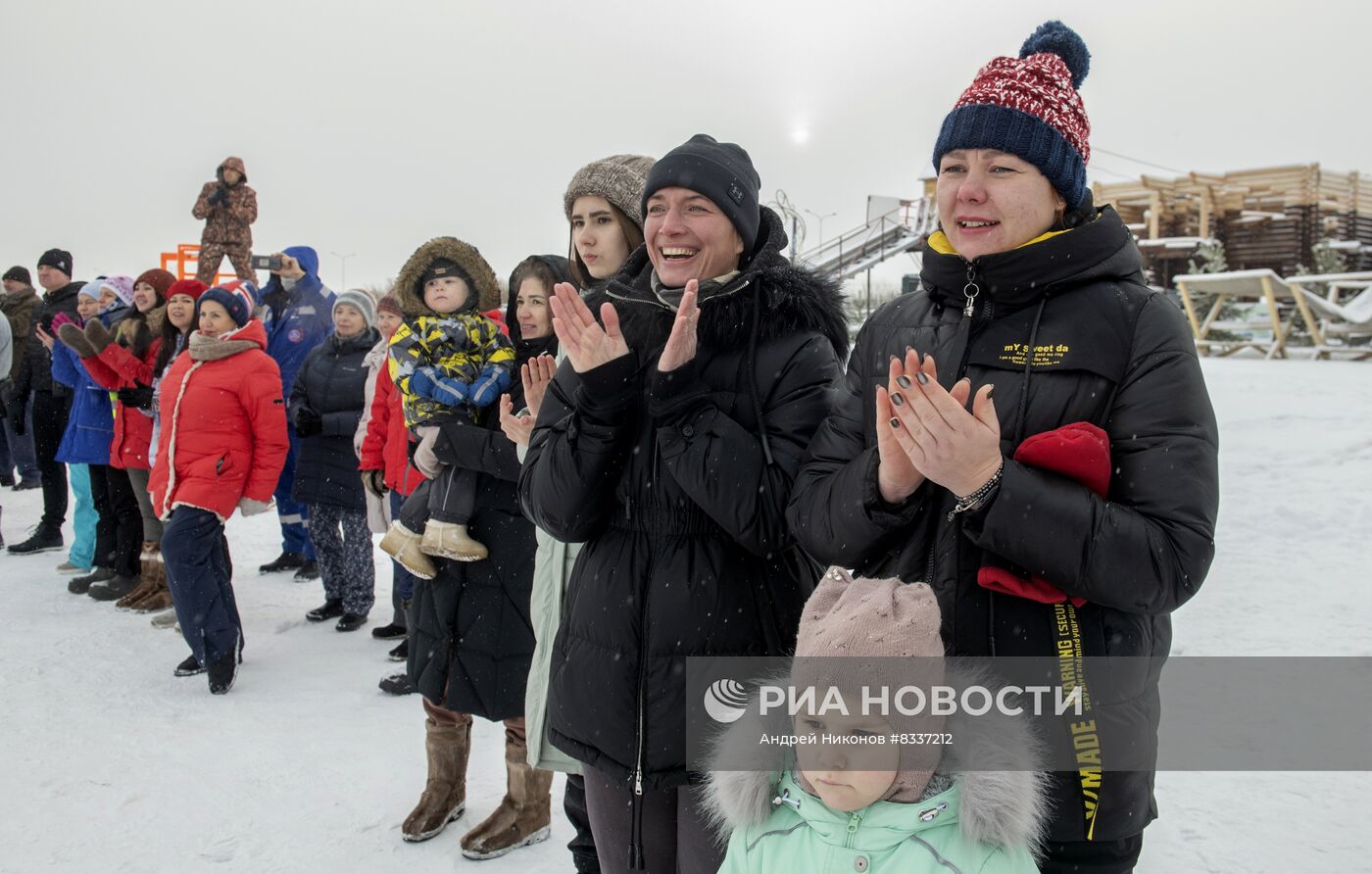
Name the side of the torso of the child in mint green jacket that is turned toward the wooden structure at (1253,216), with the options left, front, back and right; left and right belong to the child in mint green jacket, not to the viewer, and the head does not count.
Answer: back

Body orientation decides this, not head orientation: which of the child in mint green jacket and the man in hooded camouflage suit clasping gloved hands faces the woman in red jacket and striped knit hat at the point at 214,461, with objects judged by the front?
the man in hooded camouflage suit clasping gloved hands

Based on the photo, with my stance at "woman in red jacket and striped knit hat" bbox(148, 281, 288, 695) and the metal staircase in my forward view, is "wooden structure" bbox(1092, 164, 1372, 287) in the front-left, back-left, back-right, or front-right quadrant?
front-right

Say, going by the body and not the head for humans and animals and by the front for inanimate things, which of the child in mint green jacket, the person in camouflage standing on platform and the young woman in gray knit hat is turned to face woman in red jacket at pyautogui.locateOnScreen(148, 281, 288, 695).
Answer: the person in camouflage standing on platform

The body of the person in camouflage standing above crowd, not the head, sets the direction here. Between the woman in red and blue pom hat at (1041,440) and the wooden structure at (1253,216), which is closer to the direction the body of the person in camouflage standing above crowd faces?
the woman in red and blue pom hat

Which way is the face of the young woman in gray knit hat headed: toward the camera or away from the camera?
toward the camera

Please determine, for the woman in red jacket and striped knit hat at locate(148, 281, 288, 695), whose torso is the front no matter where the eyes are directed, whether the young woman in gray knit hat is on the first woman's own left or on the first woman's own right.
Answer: on the first woman's own left

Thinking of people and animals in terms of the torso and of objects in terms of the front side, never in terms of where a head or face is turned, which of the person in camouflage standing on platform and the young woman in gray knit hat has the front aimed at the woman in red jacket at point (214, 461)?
the person in camouflage standing on platform

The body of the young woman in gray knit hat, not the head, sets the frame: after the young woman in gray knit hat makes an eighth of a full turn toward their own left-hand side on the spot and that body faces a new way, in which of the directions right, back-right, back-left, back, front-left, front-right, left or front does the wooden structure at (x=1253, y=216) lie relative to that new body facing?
back-left

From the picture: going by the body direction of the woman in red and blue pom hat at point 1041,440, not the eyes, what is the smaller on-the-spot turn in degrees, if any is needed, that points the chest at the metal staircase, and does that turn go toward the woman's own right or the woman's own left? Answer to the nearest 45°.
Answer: approximately 135° to the woman's own right

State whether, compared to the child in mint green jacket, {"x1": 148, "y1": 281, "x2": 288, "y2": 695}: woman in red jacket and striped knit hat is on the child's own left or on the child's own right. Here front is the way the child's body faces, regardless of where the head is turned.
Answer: on the child's own right

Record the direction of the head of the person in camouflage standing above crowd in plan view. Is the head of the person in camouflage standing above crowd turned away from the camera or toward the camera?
toward the camera

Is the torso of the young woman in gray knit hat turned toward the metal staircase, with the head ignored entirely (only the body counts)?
no

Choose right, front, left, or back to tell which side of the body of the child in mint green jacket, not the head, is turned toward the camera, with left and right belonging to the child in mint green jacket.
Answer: front

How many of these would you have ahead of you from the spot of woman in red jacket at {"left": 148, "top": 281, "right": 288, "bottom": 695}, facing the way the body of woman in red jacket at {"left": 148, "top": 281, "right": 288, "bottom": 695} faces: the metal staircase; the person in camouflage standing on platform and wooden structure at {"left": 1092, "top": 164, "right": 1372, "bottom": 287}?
0

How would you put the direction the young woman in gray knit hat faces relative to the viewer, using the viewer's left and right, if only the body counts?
facing the viewer and to the left of the viewer
